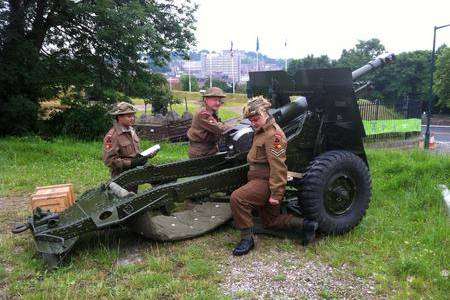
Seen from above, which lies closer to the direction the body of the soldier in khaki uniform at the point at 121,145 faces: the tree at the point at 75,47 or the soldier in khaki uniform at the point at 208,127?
the soldier in khaki uniform

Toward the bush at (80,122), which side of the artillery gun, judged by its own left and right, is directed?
left

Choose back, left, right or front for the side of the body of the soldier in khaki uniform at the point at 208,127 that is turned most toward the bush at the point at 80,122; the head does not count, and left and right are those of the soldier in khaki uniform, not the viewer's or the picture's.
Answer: back

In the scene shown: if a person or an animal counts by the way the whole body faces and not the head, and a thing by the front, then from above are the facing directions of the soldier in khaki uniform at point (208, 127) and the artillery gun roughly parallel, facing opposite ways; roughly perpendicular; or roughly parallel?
roughly perpendicular

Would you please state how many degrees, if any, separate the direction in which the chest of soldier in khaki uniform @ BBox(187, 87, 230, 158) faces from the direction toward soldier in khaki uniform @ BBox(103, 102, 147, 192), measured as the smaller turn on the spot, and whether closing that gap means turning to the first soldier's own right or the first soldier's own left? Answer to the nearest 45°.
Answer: approximately 135° to the first soldier's own right

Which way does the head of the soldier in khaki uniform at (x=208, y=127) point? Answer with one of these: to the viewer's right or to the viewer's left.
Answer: to the viewer's right

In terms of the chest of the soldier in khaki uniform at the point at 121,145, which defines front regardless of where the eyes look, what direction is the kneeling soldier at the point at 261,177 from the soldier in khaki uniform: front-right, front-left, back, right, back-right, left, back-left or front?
front

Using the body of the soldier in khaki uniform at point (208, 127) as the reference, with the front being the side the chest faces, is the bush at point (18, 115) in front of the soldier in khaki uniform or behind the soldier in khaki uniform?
behind

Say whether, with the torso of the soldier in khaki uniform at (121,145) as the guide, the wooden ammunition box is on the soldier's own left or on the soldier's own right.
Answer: on the soldier's own right

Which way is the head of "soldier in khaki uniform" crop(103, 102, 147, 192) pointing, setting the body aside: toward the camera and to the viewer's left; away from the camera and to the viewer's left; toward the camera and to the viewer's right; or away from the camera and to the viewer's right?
toward the camera and to the viewer's right

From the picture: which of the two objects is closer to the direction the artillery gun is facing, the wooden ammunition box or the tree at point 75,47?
the tree

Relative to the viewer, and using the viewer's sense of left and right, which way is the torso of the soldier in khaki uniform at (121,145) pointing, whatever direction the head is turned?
facing the viewer and to the right of the viewer

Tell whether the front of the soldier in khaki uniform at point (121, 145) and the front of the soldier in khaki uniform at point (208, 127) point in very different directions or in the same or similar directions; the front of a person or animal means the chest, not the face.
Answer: same or similar directions

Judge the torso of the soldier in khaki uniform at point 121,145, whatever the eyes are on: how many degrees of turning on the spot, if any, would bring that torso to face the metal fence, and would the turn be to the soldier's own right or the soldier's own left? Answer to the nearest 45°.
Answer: approximately 90° to the soldier's own left

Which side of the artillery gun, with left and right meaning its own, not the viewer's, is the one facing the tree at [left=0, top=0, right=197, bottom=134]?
left

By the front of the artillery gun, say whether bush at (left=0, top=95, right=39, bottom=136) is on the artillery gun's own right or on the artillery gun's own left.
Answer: on the artillery gun's own left
